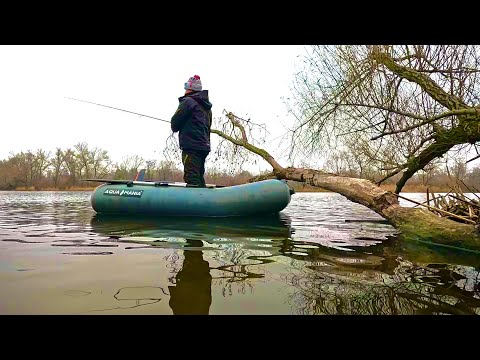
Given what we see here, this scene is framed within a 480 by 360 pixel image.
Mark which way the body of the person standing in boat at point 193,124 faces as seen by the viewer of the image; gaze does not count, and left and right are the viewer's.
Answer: facing away from the viewer and to the left of the viewer

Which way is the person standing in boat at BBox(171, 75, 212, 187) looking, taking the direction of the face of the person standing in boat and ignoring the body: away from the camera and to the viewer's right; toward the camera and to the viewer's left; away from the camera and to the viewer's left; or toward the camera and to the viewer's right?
away from the camera and to the viewer's left

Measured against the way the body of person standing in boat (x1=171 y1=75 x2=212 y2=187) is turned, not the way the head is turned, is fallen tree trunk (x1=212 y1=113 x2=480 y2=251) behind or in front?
behind

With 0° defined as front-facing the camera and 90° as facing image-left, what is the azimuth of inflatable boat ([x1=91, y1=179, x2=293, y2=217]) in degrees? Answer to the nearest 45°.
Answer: approximately 270°
